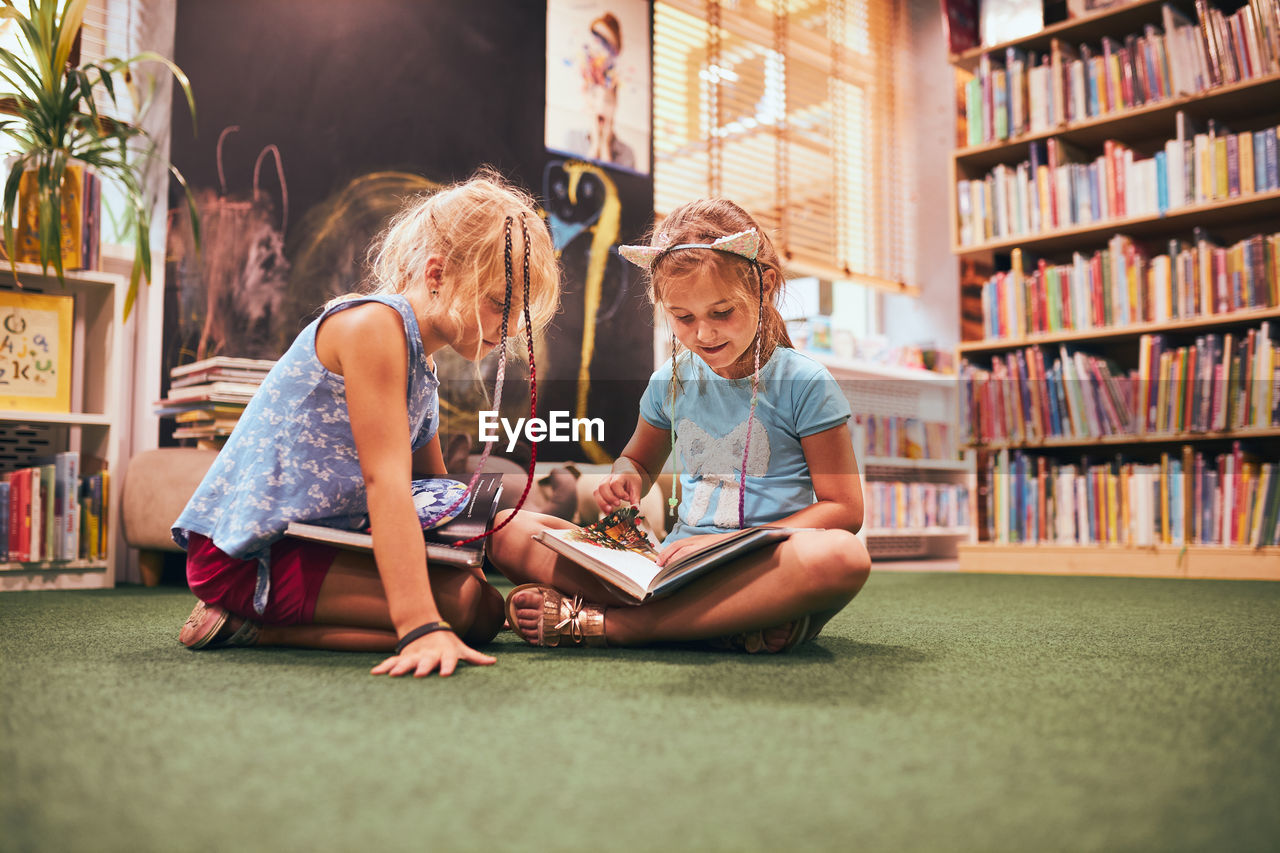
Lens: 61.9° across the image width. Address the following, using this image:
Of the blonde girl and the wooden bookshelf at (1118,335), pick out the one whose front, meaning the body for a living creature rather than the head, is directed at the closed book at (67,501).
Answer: the wooden bookshelf

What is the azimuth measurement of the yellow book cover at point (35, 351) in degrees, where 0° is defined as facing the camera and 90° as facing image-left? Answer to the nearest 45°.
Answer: approximately 0°

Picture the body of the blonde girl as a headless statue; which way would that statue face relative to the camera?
to the viewer's right

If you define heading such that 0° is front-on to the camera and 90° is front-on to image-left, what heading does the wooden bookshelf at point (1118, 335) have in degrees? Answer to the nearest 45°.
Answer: approximately 45°

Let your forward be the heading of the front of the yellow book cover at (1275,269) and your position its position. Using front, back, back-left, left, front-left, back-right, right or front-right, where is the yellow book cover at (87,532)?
front-right

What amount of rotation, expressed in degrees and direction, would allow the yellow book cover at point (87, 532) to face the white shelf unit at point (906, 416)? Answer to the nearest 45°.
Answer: approximately 90° to its left

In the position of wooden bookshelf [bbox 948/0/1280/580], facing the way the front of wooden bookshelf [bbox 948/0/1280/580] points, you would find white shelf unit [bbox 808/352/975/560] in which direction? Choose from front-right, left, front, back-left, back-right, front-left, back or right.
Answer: right

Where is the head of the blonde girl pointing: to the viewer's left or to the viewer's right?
to the viewer's right

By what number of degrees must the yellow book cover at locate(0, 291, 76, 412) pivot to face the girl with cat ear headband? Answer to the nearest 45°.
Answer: approximately 45° to its left

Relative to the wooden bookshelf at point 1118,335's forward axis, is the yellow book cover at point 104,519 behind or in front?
in front
